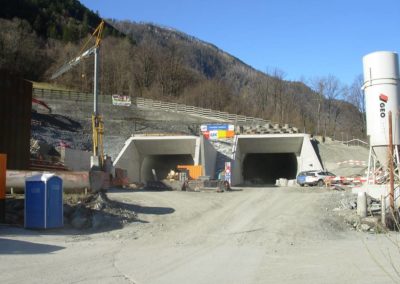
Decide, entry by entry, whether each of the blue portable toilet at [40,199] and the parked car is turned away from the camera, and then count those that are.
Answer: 0

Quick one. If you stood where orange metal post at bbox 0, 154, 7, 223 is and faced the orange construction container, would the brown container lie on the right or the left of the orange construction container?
left

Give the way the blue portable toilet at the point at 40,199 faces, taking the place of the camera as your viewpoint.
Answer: facing the viewer and to the right of the viewer

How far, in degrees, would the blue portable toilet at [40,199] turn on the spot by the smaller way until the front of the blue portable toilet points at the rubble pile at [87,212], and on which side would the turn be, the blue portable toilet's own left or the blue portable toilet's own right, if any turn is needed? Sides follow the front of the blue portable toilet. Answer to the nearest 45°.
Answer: approximately 90° to the blue portable toilet's own left

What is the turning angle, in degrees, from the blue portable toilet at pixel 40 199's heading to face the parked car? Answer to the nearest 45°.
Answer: approximately 90° to its left

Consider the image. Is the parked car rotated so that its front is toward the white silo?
no
